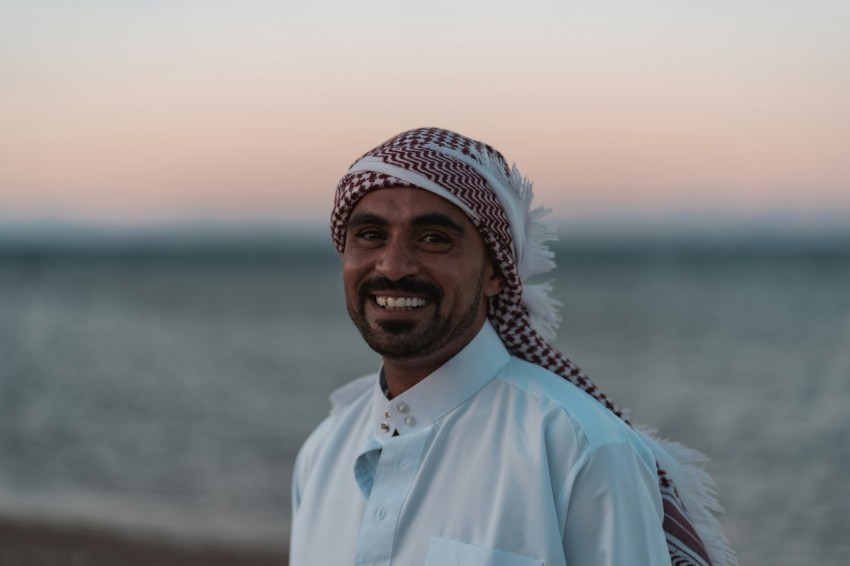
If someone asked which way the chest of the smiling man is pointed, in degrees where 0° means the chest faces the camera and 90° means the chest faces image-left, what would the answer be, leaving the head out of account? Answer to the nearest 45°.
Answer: approximately 45°
